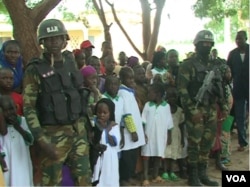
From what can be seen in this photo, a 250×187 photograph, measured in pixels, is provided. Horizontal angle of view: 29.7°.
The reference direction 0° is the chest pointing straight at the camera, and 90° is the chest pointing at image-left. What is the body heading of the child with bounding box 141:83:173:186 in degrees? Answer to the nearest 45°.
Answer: approximately 0°

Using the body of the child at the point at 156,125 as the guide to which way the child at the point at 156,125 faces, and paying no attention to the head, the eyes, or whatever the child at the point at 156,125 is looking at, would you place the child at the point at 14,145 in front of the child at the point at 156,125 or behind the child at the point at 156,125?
in front

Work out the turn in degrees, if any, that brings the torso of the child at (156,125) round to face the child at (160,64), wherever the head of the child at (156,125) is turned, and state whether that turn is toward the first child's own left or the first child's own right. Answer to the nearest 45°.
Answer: approximately 180°

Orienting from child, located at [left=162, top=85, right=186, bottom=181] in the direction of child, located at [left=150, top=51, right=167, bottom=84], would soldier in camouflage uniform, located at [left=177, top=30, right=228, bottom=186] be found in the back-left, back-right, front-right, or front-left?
back-right

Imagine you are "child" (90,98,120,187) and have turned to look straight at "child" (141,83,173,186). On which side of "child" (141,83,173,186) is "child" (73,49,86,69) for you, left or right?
left

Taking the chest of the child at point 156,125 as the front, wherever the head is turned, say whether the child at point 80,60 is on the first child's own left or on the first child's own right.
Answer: on the first child's own right
